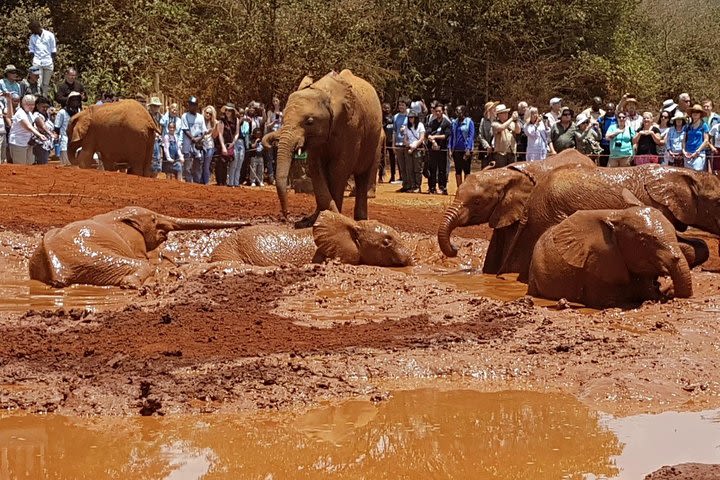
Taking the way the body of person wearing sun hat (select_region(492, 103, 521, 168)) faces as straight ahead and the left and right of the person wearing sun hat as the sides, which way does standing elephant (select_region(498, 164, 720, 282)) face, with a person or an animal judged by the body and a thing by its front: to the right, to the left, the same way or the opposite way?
to the left

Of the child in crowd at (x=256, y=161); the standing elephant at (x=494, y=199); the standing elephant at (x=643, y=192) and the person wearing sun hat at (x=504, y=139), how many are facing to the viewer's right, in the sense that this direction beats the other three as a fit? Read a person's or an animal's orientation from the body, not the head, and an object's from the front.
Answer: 1

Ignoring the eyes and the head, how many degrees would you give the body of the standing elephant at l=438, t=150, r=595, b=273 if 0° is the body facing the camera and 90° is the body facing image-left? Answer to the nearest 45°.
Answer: approximately 90°

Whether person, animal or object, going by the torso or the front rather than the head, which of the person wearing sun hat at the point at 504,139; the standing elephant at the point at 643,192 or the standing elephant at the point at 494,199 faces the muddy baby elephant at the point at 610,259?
the person wearing sun hat

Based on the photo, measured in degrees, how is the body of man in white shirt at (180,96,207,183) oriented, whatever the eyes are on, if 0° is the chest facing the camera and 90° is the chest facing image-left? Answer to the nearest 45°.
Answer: approximately 0°

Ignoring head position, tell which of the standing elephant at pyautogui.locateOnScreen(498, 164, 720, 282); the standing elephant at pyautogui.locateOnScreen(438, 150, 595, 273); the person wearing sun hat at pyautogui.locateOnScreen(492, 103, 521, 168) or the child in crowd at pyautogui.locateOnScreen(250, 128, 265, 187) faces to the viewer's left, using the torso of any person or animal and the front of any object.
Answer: the standing elephant at pyautogui.locateOnScreen(438, 150, 595, 273)

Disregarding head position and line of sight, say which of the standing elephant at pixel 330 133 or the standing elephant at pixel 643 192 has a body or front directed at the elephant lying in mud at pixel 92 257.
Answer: the standing elephant at pixel 330 133

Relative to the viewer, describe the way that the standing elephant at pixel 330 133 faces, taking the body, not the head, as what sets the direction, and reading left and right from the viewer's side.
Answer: facing the viewer and to the left of the viewer

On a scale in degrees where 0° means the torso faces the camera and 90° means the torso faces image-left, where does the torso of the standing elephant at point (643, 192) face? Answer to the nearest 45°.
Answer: approximately 270°

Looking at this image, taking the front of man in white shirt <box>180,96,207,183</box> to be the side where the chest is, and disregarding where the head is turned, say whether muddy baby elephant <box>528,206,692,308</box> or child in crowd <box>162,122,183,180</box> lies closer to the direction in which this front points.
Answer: the muddy baby elephant

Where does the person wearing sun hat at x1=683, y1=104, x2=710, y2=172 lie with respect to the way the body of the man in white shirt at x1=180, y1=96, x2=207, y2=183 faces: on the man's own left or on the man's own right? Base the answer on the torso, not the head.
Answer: on the man's own left

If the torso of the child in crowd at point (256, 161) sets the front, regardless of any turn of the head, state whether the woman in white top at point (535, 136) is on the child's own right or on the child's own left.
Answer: on the child's own left
